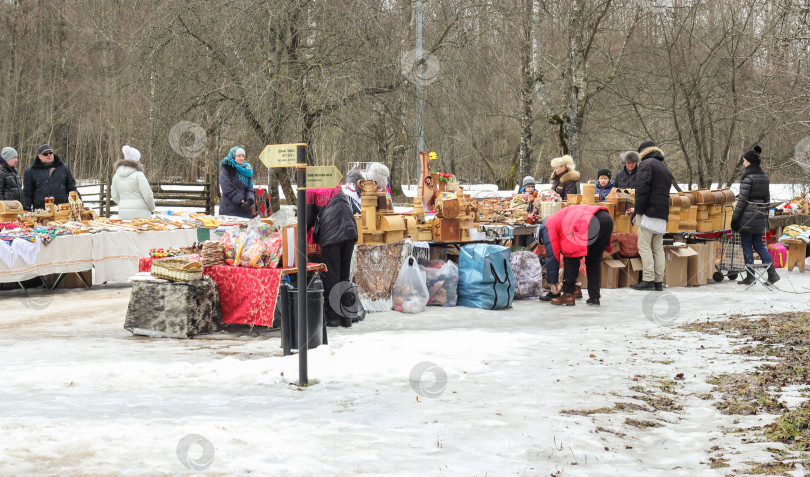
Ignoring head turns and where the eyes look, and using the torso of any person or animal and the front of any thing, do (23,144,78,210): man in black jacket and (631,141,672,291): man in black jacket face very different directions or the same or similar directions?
very different directions

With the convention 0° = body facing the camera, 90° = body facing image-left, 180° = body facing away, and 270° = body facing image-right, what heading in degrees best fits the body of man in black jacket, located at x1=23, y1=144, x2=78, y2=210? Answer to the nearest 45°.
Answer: approximately 0°

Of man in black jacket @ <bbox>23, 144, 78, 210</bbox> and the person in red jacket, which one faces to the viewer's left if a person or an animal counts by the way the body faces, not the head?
the person in red jacket

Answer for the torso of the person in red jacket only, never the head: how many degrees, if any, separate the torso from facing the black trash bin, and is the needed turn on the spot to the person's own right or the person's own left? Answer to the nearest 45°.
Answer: approximately 45° to the person's own left

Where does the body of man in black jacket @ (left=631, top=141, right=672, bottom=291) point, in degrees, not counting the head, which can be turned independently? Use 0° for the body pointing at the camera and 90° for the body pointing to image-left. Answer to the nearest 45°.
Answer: approximately 135°

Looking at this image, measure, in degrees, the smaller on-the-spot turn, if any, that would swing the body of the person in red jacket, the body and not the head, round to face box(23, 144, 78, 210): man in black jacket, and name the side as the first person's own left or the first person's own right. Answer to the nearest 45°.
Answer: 0° — they already face them

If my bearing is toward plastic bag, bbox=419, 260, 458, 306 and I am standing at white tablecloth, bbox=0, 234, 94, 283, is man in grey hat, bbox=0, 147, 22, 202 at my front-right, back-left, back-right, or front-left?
back-left

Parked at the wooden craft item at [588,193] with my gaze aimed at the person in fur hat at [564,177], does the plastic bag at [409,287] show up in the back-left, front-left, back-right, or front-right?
back-left

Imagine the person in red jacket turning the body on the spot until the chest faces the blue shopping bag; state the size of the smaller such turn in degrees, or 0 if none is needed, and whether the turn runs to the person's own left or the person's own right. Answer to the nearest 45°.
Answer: approximately 45° to the person's own left

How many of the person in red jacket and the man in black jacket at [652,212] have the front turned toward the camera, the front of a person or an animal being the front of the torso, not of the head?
0

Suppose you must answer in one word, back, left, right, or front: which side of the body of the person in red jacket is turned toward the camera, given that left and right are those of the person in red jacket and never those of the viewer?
left
